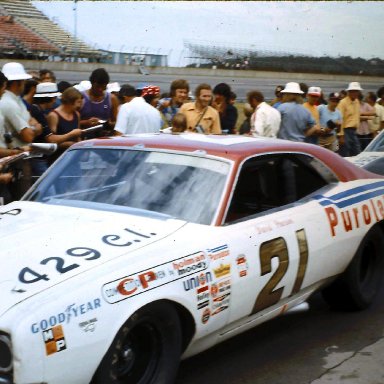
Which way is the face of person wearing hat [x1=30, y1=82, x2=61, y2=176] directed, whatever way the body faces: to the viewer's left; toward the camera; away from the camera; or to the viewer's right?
to the viewer's right

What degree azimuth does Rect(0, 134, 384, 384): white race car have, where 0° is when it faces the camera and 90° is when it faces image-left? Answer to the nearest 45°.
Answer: approximately 45°

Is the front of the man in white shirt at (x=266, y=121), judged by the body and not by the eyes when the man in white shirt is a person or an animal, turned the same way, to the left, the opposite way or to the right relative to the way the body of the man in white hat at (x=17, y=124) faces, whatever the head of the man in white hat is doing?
the opposite way

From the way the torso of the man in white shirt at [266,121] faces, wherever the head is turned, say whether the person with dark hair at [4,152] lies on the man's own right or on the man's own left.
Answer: on the man's own left

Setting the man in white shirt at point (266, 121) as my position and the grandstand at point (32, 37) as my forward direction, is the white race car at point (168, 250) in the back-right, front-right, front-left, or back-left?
back-left

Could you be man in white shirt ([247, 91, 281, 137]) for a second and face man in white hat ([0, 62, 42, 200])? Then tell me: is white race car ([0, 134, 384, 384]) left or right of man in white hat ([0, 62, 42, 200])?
left

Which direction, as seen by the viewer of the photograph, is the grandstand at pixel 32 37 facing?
facing the viewer and to the right of the viewer

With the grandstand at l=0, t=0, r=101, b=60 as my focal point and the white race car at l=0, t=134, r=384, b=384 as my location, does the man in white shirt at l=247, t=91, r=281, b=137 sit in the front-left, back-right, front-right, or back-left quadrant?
front-right

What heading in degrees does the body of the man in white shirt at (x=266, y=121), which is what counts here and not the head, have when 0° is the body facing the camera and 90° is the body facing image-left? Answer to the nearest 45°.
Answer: approximately 90°
